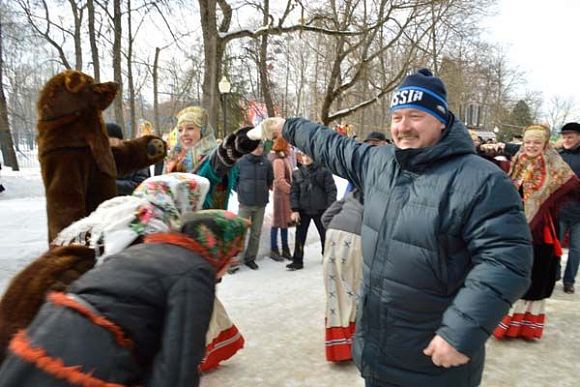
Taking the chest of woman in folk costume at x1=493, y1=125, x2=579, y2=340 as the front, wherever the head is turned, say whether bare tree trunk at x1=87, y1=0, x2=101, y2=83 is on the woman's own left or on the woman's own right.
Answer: on the woman's own right

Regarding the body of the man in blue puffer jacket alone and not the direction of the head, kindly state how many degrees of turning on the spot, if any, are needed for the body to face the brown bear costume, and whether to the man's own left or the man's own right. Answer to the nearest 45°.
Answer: approximately 45° to the man's own right

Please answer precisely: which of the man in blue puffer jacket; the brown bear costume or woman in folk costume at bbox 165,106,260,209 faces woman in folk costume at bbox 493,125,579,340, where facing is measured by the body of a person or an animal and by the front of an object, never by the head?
the brown bear costume

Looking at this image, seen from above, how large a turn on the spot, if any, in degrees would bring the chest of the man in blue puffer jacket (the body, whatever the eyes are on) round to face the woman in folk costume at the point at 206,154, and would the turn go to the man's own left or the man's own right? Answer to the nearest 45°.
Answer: approximately 90° to the man's own right

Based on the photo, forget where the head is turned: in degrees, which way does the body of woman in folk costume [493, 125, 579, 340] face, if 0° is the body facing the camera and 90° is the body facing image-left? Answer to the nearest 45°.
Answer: approximately 45°

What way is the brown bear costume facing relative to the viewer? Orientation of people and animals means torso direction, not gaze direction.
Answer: to the viewer's right

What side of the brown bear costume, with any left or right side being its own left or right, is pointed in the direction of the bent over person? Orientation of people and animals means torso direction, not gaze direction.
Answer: right

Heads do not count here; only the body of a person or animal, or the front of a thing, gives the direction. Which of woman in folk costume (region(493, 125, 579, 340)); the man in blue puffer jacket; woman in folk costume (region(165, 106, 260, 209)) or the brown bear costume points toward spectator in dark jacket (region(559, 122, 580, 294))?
the brown bear costume

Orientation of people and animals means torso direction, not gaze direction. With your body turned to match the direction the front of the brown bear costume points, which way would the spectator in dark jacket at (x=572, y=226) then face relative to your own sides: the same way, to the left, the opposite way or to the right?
the opposite way

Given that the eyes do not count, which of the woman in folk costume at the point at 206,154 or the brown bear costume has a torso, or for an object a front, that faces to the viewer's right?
the brown bear costume
